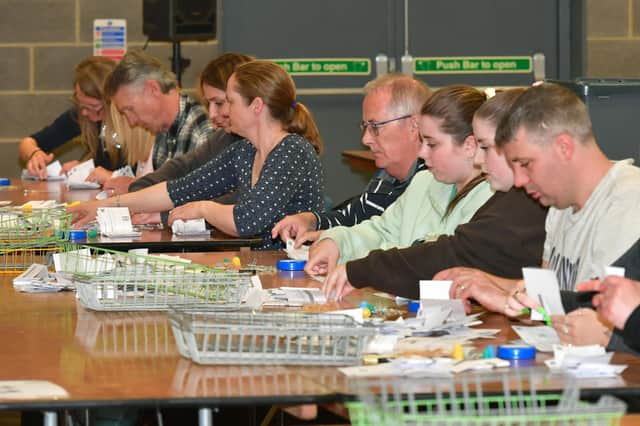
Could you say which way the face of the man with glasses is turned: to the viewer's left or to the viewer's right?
to the viewer's left

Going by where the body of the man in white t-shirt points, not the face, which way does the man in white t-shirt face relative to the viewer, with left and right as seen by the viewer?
facing the viewer and to the left of the viewer

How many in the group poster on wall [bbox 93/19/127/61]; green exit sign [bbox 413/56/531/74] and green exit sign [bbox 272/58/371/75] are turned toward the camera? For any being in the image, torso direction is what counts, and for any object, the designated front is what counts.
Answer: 3

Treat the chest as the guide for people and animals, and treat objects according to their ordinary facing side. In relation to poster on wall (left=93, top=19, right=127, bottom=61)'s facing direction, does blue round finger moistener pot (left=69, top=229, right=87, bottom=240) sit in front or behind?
in front

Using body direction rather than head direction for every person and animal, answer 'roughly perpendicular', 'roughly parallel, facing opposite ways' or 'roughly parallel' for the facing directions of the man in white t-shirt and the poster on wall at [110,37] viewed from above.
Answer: roughly perpendicular

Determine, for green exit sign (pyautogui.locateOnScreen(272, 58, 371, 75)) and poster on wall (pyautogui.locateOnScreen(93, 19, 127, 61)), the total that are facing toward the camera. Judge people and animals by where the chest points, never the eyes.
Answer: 2

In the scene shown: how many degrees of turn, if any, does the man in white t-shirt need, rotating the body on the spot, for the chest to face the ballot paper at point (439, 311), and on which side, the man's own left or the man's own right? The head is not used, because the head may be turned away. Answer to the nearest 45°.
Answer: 0° — they already face it

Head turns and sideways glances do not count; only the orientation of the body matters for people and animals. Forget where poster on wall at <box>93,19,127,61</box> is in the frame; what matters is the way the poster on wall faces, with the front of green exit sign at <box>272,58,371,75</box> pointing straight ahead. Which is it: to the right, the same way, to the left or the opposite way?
the same way

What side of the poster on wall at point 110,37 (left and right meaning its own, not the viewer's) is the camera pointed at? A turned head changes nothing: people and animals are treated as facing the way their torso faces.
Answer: front

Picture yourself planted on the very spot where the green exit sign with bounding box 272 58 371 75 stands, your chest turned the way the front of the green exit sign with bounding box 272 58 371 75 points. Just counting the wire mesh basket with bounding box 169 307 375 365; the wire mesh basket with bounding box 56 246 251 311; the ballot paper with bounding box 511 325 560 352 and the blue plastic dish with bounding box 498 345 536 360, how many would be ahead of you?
4

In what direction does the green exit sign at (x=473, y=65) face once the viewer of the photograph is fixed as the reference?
facing the viewer

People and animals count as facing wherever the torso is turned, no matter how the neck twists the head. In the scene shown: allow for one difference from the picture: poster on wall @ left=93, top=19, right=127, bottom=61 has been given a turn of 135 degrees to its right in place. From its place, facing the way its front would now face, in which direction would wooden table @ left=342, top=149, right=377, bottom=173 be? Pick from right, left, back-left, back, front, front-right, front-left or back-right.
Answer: back

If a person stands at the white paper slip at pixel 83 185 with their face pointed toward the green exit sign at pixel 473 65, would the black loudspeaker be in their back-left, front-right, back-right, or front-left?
front-left

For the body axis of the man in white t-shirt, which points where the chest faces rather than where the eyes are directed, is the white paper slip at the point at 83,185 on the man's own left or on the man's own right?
on the man's own right

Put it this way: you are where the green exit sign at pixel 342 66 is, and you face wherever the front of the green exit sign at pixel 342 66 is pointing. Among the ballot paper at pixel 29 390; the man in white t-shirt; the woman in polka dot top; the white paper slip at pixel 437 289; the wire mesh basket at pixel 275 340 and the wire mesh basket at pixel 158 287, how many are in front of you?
6

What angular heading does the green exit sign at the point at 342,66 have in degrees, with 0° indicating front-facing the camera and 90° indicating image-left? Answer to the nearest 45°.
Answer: approximately 0°
